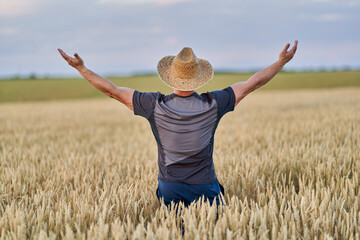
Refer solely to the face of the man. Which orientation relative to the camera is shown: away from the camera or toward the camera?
away from the camera

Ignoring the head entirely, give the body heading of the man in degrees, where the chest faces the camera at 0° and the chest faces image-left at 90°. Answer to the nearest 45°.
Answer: approximately 180°
